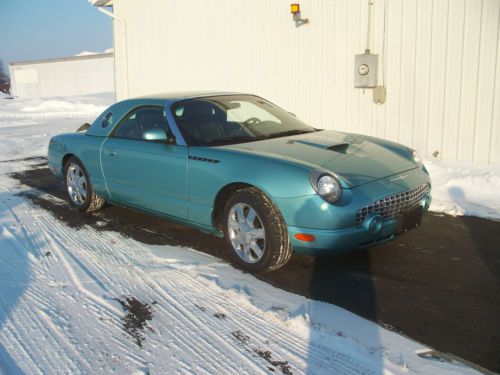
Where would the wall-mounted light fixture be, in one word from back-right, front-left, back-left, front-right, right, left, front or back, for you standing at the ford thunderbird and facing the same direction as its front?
back-left

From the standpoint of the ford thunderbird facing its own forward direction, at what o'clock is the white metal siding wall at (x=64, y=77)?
The white metal siding wall is roughly at 7 o'clock from the ford thunderbird.

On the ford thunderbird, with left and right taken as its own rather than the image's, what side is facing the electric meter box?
left
